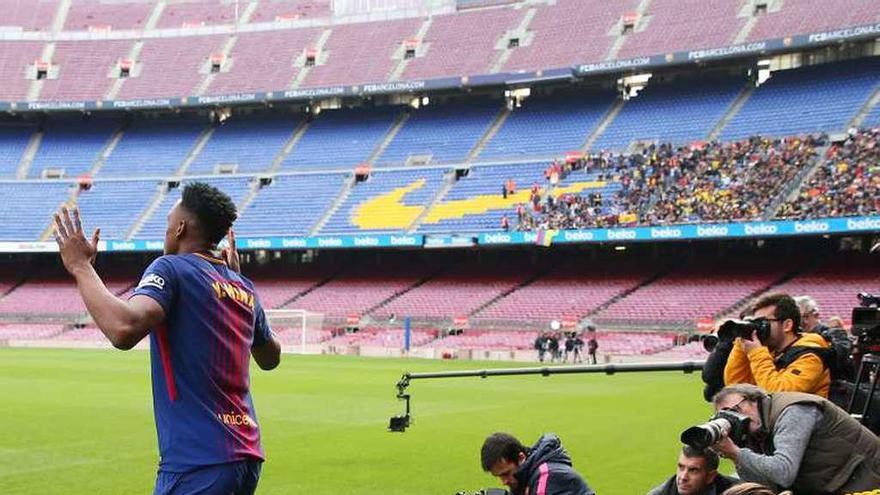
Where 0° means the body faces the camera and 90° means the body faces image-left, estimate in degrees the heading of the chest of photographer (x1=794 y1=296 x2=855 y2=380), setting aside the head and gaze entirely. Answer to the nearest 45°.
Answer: approximately 90°

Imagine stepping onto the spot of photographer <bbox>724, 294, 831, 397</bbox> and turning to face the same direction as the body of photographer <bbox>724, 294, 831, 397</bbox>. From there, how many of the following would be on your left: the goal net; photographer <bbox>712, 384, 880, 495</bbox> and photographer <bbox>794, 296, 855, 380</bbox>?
1

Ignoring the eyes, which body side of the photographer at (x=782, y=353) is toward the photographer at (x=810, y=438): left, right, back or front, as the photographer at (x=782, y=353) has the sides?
left

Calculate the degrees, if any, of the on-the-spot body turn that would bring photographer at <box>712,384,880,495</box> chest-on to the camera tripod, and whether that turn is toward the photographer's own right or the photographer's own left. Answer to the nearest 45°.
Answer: approximately 90° to the photographer's own right

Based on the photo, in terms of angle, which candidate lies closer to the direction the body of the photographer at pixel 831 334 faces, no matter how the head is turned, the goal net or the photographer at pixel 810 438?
the goal net

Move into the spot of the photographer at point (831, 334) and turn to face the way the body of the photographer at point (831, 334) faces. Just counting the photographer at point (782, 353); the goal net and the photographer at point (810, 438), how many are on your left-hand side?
2

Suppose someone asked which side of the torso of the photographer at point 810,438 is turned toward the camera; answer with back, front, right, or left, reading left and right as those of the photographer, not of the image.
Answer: left

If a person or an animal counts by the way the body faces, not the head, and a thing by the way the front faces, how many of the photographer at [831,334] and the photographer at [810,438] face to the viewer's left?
2

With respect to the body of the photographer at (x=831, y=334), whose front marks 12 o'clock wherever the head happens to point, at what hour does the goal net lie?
The goal net is roughly at 2 o'clock from the photographer.

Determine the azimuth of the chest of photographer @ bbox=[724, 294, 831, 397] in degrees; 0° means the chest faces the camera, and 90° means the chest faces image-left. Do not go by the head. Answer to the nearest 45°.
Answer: approximately 90°
